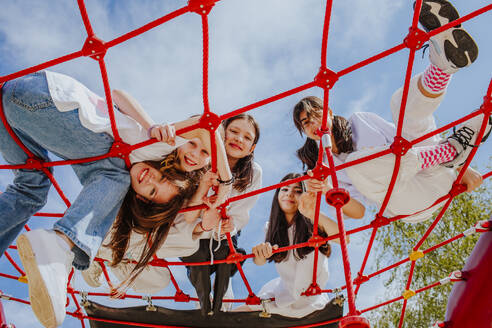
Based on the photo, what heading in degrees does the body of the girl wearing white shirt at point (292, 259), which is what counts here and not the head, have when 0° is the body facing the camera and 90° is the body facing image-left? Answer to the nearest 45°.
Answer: approximately 0°

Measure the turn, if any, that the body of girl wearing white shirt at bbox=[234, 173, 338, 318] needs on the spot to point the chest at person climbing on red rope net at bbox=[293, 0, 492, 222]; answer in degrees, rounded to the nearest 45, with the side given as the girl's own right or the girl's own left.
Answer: approximately 45° to the girl's own left

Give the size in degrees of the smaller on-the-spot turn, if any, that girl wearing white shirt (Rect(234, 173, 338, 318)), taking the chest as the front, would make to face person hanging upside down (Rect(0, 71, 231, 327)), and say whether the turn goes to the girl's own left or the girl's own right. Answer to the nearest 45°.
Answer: approximately 45° to the girl's own right

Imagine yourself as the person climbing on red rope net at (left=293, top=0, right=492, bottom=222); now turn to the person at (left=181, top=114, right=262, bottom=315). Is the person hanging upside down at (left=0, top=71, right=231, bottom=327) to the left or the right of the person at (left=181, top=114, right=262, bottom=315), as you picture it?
left
